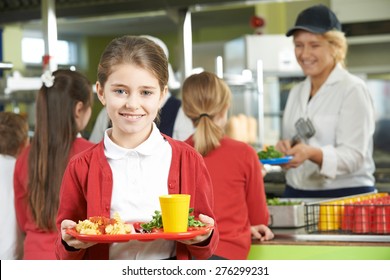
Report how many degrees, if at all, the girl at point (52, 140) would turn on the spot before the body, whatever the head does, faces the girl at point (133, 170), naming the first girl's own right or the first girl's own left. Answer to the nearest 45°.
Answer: approximately 135° to the first girl's own right

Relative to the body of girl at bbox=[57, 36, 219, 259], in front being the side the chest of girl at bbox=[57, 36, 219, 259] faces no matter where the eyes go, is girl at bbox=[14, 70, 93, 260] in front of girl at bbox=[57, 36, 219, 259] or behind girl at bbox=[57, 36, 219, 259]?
behind

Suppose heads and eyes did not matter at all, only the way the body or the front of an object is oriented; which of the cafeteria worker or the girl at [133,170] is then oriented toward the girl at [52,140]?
the cafeteria worker

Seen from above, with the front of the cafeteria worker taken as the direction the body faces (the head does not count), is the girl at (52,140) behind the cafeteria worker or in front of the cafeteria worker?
in front

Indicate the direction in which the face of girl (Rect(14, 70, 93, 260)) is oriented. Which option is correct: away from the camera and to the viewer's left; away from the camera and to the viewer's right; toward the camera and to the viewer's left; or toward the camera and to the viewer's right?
away from the camera and to the viewer's right

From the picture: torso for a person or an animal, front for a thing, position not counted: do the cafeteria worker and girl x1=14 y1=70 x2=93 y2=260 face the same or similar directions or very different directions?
very different directions

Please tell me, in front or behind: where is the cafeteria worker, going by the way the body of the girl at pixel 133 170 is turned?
behind

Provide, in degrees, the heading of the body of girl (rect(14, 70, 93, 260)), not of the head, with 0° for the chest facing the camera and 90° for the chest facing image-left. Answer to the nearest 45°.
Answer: approximately 225°
